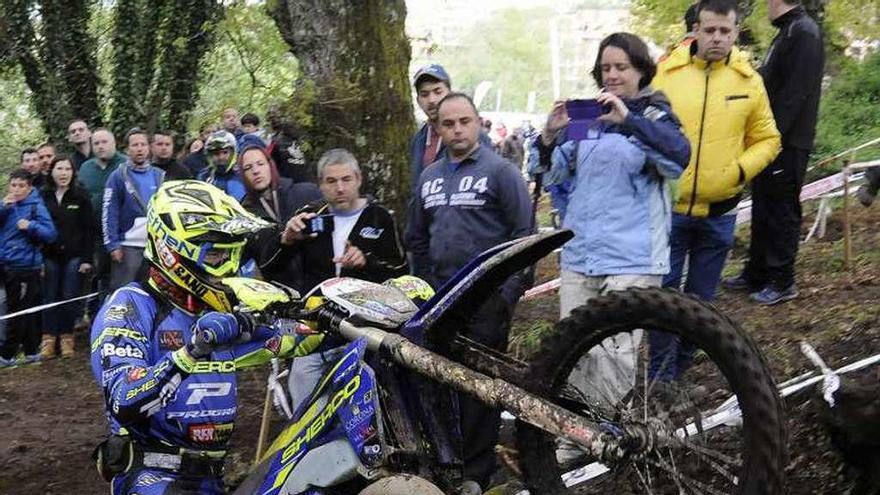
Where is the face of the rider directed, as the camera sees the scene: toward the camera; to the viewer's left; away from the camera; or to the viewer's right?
to the viewer's right

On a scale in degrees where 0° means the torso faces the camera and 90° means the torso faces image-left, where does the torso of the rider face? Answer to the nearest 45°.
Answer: approximately 315°
